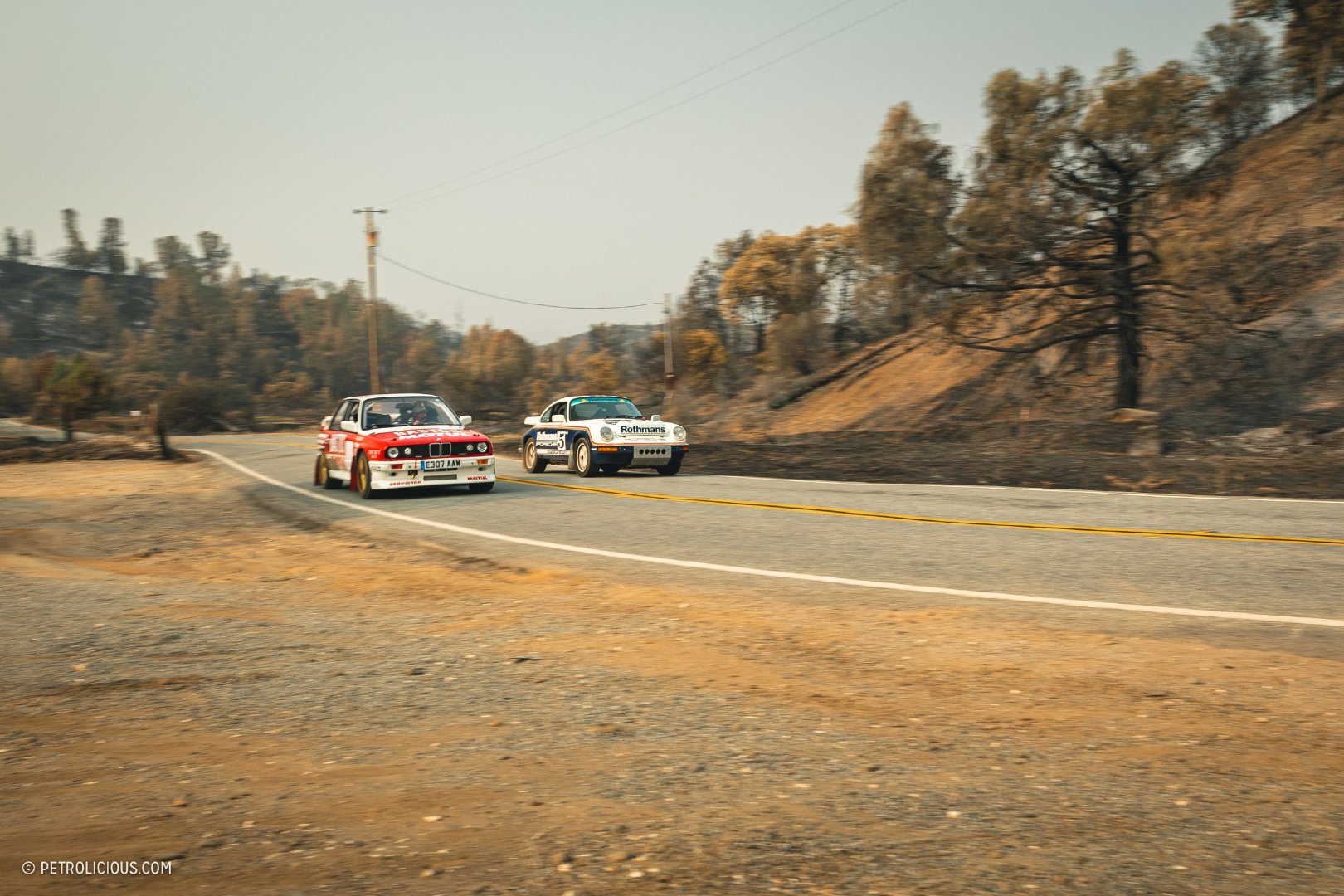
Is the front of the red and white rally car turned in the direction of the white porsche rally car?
no

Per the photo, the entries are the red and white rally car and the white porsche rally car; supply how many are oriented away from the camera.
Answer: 0

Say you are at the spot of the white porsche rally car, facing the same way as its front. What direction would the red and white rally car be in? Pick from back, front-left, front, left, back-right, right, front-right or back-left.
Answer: right

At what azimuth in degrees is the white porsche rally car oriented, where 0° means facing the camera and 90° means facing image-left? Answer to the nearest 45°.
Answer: approximately 315°

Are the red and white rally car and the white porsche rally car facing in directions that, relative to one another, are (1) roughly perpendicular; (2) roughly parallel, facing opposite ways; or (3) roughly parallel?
roughly parallel

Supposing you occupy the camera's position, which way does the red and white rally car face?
facing the viewer and to the right of the viewer
